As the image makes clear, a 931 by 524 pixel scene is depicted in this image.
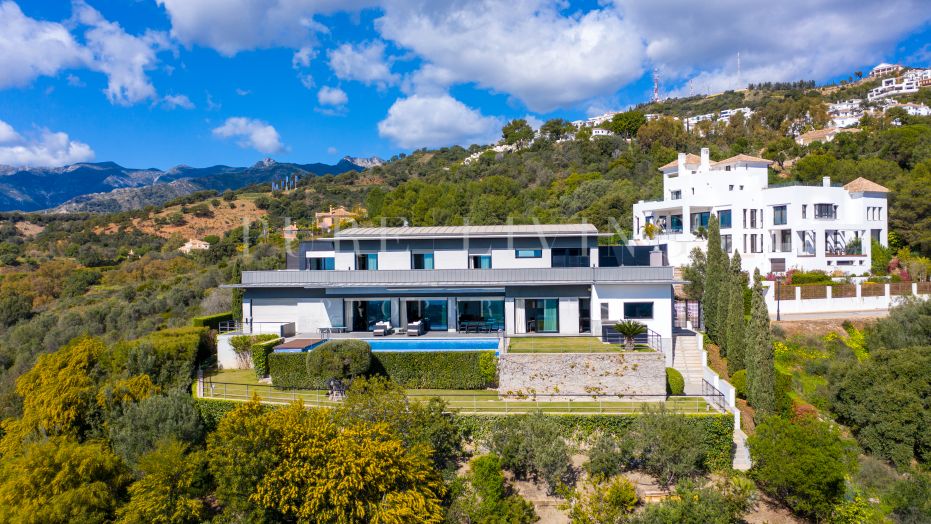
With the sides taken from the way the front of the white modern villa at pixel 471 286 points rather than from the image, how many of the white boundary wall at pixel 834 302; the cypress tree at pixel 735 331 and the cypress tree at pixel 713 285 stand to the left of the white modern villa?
3

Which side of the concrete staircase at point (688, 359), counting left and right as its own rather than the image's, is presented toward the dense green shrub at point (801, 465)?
front

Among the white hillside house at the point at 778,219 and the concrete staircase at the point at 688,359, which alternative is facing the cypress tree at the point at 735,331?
the white hillside house

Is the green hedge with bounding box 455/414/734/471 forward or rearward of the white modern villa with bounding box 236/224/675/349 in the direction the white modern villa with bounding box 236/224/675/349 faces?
forward

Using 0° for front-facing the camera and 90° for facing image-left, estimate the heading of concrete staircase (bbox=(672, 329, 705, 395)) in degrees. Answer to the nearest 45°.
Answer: approximately 0°

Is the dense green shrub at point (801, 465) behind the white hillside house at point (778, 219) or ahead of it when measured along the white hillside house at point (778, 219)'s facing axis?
ahead

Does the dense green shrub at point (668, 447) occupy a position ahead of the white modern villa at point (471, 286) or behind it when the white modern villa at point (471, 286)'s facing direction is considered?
ahead

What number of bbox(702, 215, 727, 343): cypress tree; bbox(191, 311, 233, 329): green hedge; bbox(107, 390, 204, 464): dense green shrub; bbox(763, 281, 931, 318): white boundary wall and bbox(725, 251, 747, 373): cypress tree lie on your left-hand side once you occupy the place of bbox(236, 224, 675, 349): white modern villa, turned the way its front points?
3

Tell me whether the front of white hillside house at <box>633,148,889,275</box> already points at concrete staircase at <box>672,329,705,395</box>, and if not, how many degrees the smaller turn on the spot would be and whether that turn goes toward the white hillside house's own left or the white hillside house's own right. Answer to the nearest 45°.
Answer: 0° — it already faces it

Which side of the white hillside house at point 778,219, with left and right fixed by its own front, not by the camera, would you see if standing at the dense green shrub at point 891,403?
front

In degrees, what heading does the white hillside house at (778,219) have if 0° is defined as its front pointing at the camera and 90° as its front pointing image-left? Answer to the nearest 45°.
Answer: approximately 0°

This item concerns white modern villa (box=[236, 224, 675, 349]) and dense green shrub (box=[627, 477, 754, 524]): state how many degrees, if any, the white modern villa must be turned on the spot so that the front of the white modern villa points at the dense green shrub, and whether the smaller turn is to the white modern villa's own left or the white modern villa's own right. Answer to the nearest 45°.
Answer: approximately 45° to the white modern villa's own left

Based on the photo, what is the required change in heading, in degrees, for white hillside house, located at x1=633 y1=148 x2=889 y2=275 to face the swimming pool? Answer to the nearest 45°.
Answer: approximately 45° to its right

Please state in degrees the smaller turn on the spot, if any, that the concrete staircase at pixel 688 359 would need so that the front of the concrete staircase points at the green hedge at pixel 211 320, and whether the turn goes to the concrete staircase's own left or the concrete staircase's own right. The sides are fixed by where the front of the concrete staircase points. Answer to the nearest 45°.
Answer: approximately 90° to the concrete staircase's own right
